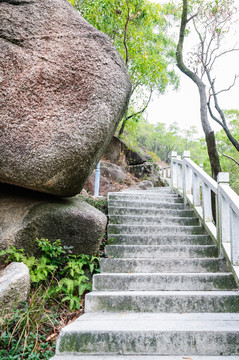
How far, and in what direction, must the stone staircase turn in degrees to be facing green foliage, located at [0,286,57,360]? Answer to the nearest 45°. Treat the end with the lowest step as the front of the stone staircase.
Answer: approximately 45° to its right

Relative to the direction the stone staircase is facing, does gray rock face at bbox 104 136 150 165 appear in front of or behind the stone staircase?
behind

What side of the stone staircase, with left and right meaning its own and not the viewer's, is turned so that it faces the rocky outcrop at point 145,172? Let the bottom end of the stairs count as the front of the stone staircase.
back

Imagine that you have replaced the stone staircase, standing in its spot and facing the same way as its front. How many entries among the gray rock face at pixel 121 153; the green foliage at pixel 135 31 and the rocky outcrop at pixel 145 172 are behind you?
3

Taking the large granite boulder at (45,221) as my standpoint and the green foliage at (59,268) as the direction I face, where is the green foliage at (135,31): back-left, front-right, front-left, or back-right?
back-left

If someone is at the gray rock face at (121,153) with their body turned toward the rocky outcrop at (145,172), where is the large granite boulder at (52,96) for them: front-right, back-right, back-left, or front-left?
back-right

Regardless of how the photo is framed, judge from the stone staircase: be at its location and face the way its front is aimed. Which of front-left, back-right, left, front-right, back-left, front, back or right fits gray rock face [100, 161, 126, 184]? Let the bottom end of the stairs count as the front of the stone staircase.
back

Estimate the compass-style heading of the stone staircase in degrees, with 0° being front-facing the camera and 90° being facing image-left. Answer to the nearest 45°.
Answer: approximately 0°

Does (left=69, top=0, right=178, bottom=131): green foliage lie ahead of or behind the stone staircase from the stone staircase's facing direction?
behind
